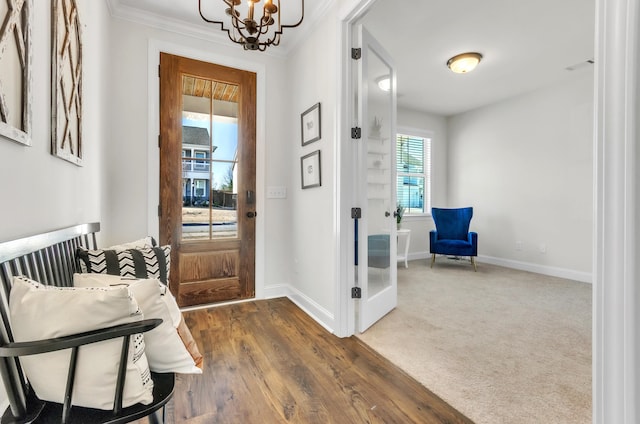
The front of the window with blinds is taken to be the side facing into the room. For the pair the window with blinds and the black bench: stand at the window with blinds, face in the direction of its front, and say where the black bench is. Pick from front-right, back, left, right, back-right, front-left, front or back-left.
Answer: front-right

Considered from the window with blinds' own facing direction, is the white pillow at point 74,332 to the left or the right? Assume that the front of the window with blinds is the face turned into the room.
on its right

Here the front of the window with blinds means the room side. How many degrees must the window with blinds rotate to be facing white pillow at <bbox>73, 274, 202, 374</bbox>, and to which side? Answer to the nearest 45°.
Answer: approximately 45° to its right

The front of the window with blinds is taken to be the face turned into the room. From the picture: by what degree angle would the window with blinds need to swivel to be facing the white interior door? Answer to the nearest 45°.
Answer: approximately 45° to its right

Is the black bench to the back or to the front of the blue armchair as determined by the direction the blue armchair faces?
to the front

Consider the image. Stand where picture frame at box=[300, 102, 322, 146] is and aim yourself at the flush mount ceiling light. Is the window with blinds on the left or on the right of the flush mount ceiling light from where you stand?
left

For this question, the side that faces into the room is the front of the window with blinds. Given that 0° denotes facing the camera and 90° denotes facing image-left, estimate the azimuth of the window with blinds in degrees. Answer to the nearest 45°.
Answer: approximately 315°

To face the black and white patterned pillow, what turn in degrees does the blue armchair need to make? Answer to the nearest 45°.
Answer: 0° — it already faces it

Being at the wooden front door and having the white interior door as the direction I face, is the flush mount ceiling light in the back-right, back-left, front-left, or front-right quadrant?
front-left

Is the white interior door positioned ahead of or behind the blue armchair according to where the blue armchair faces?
ahead

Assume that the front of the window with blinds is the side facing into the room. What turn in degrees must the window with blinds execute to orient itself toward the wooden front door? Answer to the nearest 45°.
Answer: approximately 90° to its right

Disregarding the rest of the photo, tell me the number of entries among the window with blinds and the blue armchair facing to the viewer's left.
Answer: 0

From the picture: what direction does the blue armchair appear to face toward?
toward the camera

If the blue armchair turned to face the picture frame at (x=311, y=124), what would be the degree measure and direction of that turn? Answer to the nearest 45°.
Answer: approximately 45° to its right
